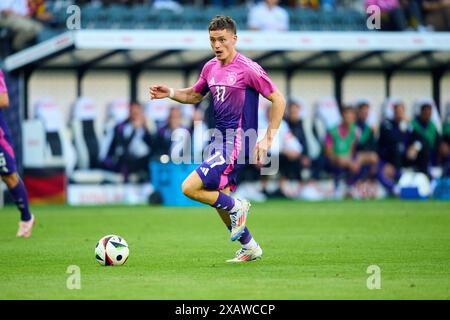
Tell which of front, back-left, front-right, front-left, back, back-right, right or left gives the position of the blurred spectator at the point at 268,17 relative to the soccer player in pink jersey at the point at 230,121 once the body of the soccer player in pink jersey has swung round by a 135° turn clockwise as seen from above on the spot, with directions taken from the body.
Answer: front

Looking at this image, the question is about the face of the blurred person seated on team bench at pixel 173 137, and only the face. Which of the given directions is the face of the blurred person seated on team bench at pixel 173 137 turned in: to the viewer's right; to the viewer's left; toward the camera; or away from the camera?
toward the camera

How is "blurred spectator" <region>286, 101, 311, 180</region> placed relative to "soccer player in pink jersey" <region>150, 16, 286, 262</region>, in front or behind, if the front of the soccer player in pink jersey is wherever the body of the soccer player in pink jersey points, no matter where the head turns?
behind

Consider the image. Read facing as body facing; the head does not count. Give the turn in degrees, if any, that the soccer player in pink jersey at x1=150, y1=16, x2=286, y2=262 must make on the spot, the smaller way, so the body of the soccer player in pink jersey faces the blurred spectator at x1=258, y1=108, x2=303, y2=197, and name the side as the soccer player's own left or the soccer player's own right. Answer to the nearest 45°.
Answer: approximately 135° to the soccer player's own right

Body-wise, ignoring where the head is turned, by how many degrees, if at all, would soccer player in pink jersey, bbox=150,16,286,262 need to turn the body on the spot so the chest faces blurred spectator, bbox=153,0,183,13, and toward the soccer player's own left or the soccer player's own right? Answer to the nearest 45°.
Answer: approximately 135° to the soccer player's own right

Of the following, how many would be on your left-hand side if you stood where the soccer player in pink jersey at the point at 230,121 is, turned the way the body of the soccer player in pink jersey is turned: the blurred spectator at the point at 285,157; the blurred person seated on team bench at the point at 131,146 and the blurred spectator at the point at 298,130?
0

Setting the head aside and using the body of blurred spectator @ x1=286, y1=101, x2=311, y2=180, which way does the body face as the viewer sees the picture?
toward the camera

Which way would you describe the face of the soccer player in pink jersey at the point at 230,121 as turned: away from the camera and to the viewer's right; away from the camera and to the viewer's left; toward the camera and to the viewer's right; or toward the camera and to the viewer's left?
toward the camera and to the viewer's left

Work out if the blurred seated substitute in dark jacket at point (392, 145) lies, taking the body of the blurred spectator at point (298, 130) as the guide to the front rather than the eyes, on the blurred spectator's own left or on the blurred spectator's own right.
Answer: on the blurred spectator's own left

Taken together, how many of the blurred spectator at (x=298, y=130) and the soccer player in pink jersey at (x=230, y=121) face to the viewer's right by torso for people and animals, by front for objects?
0

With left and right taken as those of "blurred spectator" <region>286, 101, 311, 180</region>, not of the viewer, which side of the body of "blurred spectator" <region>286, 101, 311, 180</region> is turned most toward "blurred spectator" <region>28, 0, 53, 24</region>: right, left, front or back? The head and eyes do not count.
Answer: right

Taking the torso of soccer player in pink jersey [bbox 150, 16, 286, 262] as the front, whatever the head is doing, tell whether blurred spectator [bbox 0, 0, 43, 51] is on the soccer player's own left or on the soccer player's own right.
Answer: on the soccer player's own right

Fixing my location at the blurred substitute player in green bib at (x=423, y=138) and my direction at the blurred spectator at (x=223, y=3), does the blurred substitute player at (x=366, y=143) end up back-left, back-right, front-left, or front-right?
front-left

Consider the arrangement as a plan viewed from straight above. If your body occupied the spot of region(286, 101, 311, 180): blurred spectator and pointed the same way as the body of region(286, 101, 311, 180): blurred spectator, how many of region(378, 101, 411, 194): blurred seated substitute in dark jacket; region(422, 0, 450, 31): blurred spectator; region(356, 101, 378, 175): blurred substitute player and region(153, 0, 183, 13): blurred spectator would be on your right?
1

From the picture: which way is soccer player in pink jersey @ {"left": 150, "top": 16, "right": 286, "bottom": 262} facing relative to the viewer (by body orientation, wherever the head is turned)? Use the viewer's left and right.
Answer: facing the viewer and to the left of the viewer

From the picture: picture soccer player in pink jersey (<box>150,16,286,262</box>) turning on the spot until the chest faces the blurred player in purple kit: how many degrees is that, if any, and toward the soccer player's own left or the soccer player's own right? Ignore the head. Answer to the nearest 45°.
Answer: approximately 90° to the soccer player's own right
